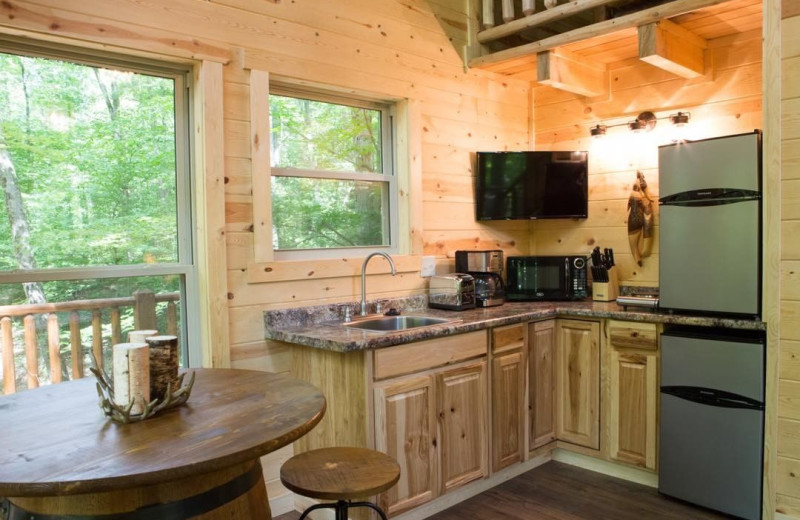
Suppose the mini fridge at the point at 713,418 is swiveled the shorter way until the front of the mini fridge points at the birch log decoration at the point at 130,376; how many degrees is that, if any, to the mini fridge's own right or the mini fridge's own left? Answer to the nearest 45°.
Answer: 0° — it already faces it

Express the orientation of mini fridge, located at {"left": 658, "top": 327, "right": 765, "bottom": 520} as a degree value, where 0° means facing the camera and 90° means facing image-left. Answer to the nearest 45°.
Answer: approximately 45°

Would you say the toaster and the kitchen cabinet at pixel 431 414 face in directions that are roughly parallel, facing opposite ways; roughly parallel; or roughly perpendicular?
roughly parallel

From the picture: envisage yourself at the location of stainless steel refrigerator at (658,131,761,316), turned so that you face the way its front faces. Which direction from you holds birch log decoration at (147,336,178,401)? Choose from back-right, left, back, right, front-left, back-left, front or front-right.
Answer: front

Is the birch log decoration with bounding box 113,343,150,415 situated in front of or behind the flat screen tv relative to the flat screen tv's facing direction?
in front

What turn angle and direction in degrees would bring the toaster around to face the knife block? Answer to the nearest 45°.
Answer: approximately 45° to its left

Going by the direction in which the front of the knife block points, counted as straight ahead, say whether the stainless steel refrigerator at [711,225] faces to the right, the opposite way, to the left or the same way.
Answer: the same way

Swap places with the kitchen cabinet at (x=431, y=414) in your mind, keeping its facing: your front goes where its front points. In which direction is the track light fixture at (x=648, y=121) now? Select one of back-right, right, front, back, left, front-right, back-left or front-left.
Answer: left

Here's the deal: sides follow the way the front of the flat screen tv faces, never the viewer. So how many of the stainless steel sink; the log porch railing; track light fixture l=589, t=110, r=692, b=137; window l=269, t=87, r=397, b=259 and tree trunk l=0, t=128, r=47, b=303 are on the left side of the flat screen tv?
1

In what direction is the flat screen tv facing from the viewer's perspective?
toward the camera

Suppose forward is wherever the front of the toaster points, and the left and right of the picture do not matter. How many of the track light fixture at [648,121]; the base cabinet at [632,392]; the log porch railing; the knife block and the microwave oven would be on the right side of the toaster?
1

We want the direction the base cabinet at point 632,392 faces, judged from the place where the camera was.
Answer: facing the viewer and to the left of the viewer

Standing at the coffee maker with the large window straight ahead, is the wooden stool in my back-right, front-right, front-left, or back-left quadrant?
front-left

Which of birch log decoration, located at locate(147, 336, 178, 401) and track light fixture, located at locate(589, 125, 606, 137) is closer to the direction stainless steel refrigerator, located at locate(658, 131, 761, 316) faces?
the birch log decoration

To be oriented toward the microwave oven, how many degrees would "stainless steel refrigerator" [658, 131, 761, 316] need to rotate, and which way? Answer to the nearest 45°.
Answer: approximately 90° to its right

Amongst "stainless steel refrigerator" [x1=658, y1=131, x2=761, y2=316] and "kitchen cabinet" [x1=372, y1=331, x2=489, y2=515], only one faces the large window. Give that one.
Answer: the stainless steel refrigerator

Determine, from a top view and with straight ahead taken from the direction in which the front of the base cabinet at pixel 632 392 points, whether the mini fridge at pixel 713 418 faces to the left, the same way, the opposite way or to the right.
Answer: the same way

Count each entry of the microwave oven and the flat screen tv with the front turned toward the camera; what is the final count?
2
